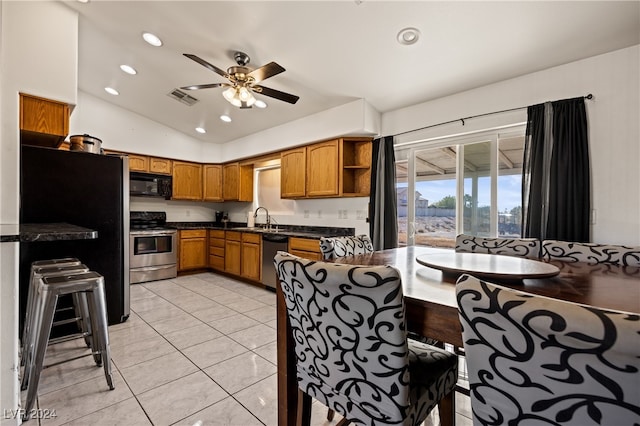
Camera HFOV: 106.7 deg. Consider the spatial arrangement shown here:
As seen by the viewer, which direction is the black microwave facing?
toward the camera

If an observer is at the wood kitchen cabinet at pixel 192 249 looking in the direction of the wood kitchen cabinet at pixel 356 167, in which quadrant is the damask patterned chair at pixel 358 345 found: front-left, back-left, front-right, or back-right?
front-right

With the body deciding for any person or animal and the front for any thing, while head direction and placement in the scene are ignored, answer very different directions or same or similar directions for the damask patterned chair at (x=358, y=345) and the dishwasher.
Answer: very different directions

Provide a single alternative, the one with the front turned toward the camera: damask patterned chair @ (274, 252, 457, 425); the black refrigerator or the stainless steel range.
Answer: the stainless steel range

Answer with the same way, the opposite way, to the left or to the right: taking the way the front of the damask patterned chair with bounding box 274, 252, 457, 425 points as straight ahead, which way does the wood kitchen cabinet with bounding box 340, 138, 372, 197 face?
the opposite way

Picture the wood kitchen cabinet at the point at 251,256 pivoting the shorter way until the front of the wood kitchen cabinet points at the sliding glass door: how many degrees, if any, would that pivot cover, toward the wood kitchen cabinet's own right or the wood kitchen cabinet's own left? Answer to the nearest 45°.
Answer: approximately 90° to the wood kitchen cabinet's own left

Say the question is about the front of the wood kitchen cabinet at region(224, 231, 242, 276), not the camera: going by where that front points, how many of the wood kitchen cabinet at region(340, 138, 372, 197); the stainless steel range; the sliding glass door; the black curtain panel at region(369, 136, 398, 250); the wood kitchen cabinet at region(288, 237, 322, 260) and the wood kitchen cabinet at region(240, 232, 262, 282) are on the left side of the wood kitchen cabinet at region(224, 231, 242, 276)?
5

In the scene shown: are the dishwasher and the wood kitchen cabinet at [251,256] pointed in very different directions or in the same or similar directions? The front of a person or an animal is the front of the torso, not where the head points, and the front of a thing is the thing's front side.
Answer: same or similar directions

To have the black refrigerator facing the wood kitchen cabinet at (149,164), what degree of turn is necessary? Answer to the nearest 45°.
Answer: approximately 45° to its left

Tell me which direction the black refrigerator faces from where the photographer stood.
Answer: facing to the right of the viewer

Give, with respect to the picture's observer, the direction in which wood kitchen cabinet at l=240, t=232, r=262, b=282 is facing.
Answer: facing the viewer and to the left of the viewer
